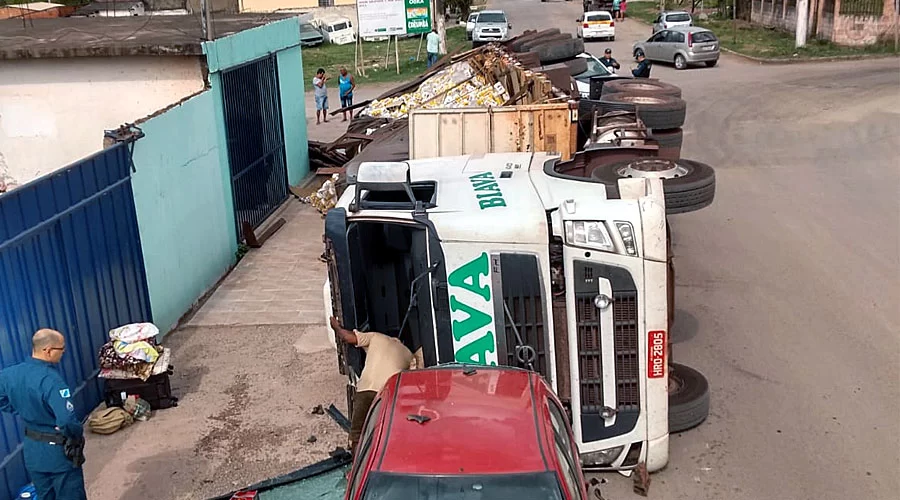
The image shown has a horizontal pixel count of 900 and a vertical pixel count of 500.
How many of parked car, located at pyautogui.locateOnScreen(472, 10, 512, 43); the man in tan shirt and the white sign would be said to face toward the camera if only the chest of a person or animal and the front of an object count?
2

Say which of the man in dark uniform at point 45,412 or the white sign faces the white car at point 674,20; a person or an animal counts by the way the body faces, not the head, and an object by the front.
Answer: the man in dark uniform

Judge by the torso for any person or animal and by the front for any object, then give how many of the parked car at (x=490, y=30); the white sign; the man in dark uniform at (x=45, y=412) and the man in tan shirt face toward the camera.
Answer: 2

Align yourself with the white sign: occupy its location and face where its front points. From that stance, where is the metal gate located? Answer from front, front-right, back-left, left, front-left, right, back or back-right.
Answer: front

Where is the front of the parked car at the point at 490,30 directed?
toward the camera

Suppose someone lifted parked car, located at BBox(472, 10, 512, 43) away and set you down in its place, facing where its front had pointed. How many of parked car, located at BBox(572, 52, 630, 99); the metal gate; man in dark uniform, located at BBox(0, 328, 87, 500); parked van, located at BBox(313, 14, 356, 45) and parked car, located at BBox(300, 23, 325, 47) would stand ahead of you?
3

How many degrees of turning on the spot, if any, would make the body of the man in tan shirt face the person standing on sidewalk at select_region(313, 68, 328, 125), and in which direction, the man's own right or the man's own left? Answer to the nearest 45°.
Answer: approximately 45° to the man's own left

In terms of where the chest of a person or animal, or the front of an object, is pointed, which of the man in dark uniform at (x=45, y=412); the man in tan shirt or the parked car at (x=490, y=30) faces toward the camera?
the parked car

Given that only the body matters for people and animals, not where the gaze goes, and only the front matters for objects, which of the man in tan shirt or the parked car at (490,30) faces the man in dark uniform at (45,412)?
the parked car

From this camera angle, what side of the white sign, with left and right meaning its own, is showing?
front

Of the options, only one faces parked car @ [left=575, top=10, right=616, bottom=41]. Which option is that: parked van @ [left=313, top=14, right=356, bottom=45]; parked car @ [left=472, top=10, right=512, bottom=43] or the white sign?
parked van @ [left=313, top=14, right=356, bottom=45]

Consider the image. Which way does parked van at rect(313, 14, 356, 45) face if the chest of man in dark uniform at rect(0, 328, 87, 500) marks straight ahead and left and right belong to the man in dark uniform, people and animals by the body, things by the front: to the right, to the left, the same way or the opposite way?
to the right
